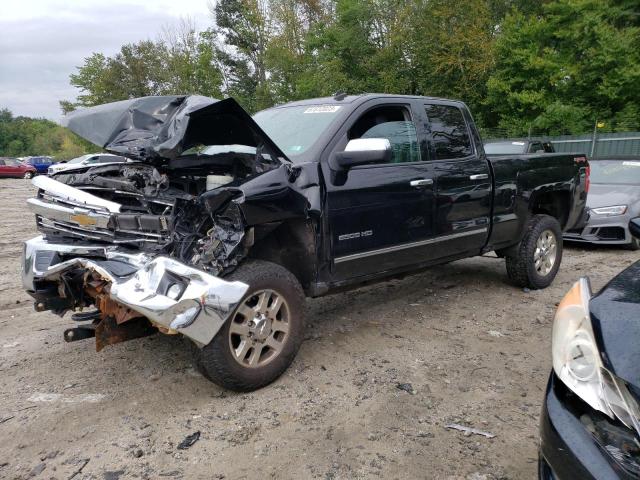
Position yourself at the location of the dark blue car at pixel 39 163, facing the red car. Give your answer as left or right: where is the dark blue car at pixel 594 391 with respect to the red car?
left

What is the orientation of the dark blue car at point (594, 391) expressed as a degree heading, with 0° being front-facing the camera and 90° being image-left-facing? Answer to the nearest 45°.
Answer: approximately 45°

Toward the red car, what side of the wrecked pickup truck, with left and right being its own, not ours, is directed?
right

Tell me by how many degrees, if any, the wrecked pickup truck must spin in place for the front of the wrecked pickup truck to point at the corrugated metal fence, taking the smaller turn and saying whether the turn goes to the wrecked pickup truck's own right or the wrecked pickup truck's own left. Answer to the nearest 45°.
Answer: approximately 180°

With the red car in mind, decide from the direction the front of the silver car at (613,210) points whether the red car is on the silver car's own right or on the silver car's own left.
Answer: on the silver car's own right

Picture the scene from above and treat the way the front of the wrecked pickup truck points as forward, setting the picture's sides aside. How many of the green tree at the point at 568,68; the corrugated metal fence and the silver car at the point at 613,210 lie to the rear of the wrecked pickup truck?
3
